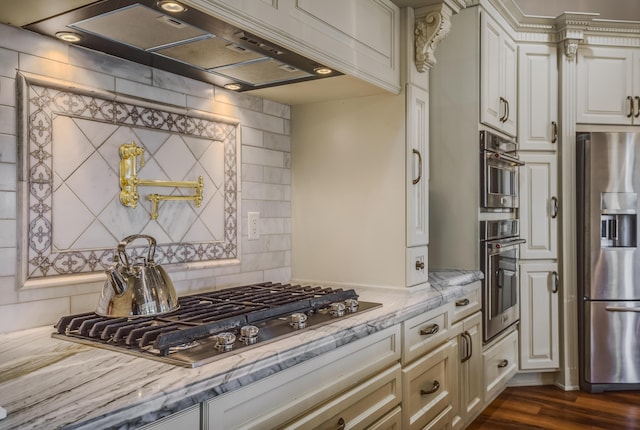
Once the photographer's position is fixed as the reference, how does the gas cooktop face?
facing the viewer and to the right of the viewer

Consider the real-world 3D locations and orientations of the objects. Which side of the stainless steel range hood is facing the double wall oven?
left

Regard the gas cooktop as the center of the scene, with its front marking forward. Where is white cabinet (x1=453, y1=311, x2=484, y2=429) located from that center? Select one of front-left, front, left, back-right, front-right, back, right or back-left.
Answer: left

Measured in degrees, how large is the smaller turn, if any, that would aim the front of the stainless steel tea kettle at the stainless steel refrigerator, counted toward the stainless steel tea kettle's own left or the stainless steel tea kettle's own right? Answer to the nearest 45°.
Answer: approximately 135° to the stainless steel tea kettle's own left

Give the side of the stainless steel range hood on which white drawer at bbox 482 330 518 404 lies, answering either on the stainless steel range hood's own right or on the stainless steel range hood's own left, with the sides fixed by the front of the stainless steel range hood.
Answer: on the stainless steel range hood's own left

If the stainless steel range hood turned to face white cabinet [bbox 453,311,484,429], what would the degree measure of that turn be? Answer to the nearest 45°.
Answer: approximately 90° to its left

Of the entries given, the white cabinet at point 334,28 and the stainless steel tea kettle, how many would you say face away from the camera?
0

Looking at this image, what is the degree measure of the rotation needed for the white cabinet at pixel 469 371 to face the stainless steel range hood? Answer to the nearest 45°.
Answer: approximately 90° to its right

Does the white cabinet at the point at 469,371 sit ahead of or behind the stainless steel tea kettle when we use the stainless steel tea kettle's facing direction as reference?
behind

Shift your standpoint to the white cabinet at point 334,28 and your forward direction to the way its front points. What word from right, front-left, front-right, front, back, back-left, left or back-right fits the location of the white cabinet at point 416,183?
left

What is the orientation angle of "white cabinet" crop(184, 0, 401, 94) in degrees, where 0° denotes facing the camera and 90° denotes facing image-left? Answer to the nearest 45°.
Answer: approximately 315°

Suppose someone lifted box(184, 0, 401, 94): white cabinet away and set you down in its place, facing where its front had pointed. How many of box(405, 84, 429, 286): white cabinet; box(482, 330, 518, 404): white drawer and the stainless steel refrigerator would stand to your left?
3

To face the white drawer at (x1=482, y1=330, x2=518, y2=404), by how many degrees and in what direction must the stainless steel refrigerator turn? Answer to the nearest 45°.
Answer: approximately 45° to its right
